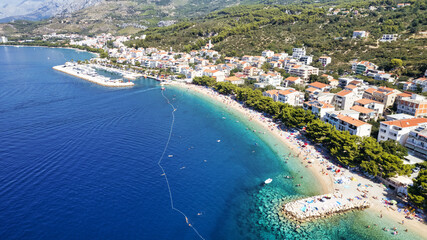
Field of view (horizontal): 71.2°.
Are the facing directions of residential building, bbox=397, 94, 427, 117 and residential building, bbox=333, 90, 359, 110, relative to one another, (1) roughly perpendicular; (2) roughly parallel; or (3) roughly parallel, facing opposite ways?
roughly parallel

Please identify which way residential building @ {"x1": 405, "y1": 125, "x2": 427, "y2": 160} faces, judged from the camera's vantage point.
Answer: facing the viewer and to the left of the viewer

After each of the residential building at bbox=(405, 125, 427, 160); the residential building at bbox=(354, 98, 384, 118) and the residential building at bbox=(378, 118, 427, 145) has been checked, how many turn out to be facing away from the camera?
0

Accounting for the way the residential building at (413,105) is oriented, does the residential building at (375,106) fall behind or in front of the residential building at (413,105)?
in front

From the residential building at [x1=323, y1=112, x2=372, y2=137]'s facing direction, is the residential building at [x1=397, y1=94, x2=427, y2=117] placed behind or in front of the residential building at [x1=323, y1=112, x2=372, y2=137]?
behind

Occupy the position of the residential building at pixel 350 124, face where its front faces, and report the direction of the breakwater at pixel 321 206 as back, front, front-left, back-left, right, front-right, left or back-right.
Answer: front-left

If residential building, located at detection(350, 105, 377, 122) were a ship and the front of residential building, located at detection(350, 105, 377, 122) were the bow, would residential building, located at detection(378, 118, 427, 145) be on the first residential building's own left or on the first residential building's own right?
on the first residential building's own left

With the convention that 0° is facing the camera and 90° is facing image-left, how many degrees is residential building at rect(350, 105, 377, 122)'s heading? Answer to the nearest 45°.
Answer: approximately 45°

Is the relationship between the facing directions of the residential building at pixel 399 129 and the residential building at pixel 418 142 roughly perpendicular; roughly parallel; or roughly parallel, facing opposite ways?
roughly parallel

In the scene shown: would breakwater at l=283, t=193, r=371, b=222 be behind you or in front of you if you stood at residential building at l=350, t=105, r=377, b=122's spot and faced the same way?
in front

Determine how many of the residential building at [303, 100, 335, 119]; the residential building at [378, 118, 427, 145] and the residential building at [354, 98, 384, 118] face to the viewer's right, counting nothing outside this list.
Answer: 0

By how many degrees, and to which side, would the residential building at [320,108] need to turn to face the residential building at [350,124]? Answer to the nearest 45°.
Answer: approximately 90° to its left

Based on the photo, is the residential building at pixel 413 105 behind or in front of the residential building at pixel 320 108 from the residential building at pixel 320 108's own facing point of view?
behind

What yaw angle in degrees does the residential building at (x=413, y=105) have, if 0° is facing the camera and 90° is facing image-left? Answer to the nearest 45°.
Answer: approximately 45°

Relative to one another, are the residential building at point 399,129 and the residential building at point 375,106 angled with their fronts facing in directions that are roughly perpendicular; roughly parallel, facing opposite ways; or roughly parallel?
roughly parallel
